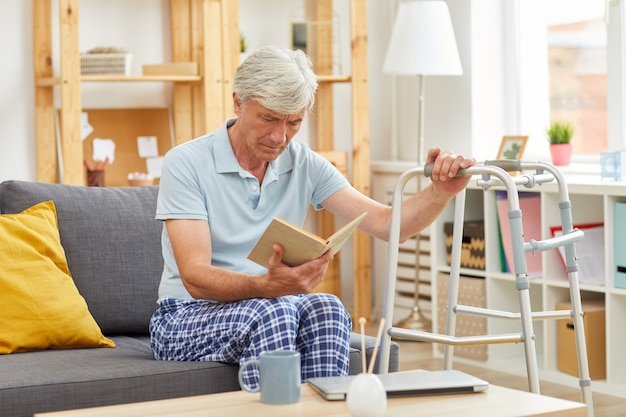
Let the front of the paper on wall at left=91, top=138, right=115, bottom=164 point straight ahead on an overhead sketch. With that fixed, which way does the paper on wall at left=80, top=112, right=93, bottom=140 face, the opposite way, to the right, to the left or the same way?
the same way

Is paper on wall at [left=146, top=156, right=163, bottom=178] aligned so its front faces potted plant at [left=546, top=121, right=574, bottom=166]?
no

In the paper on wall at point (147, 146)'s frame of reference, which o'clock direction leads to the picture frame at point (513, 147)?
The picture frame is roughly at 10 o'clock from the paper on wall.

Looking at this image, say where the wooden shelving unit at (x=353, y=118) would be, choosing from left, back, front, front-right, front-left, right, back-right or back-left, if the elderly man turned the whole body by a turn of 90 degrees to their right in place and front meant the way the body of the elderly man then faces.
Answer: back-right

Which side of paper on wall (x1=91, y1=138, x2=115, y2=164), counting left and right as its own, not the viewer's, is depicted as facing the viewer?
front

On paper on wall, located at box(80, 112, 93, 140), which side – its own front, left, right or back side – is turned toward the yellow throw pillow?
front

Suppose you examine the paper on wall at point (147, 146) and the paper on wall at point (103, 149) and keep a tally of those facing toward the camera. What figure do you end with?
2

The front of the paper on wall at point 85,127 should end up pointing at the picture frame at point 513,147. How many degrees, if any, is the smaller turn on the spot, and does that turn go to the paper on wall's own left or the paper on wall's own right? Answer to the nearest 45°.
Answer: approximately 45° to the paper on wall's own left

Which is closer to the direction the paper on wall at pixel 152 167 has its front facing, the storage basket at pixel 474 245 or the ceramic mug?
the ceramic mug

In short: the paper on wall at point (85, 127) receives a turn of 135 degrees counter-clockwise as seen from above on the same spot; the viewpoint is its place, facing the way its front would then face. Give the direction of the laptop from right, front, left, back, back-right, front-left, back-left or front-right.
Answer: back-right

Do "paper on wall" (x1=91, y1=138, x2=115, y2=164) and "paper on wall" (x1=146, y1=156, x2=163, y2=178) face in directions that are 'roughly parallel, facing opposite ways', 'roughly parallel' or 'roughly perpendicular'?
roughly parallel

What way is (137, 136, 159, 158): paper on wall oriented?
toward the camera

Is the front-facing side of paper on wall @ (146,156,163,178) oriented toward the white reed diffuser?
yes

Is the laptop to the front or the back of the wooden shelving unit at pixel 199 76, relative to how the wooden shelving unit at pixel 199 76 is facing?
to the front

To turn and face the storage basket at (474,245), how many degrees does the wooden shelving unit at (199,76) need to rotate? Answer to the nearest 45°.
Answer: approximately 45° to its left

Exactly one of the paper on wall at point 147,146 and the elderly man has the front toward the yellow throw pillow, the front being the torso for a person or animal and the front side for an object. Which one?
the paper on wall
